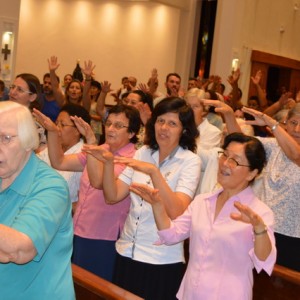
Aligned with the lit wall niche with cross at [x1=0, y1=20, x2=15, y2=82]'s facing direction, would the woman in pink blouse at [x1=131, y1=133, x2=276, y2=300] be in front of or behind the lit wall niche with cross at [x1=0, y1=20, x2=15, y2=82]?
in front

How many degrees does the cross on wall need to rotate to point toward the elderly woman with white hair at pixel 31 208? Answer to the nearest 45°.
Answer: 0° — it already faces them

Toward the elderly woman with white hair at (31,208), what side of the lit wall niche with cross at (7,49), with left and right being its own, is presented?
front

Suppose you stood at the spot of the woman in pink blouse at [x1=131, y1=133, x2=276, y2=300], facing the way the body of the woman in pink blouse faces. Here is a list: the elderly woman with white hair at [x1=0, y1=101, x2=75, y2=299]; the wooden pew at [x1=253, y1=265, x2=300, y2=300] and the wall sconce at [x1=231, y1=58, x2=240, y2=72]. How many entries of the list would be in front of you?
1

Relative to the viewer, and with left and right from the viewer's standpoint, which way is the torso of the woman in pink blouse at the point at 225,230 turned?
facing the viewer and to the left of the viewer

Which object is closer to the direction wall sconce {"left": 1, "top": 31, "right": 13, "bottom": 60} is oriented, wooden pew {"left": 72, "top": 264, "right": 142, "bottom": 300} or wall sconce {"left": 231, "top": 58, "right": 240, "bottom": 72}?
the wooden pew

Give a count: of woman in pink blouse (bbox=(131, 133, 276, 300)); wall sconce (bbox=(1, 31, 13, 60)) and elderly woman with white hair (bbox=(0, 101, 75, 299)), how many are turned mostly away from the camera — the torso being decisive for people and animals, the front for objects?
0

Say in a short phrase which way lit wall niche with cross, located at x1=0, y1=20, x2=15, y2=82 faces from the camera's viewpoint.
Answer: facing the viewer

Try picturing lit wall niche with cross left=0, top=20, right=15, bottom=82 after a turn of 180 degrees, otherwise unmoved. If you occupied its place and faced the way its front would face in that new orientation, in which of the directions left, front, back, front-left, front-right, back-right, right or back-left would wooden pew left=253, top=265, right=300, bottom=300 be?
back

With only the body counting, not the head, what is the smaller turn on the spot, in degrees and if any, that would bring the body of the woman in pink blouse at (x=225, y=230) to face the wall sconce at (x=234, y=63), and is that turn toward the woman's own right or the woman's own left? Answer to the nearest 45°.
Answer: approximately 135° to the woman's own right

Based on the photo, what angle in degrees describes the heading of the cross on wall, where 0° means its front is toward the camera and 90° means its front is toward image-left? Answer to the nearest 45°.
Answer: approximately 0°

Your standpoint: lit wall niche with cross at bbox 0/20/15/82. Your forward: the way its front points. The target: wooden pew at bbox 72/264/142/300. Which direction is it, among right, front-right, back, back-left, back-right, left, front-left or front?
front
